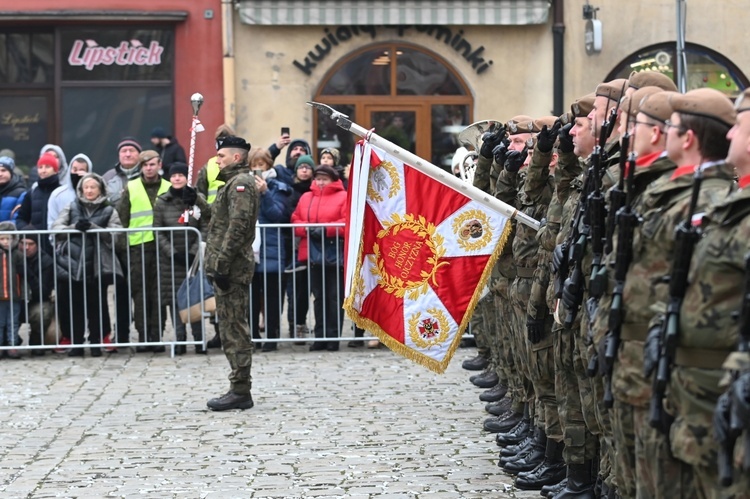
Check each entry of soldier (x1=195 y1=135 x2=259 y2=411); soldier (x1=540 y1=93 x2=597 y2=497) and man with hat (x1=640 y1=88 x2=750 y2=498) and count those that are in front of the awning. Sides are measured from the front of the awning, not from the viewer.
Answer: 3

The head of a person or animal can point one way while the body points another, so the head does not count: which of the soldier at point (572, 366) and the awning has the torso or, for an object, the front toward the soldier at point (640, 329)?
the awning

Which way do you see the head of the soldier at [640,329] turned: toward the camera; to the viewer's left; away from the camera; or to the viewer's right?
to the viewer's left

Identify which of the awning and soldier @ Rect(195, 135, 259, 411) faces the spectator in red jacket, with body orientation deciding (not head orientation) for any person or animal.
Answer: the awning

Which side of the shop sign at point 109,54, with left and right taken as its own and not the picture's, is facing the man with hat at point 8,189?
front

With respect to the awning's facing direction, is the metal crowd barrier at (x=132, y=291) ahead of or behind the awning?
ahead

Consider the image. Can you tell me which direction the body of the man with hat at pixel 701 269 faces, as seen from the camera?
to the viewer's left

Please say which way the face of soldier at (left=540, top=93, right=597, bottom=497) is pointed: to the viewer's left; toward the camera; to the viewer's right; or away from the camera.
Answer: to the viewer's left

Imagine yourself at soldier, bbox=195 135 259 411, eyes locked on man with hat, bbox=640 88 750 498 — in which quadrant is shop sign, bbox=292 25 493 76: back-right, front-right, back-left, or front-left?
back-left

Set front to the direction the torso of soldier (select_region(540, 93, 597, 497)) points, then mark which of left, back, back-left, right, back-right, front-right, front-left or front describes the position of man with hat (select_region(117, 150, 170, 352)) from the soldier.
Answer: front-right

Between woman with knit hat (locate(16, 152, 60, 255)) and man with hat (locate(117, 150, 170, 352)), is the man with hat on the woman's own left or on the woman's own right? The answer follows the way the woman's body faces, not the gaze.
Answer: on the woman's own left

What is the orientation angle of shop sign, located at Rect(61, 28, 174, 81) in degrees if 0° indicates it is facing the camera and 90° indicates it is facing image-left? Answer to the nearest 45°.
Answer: approximately 0°
